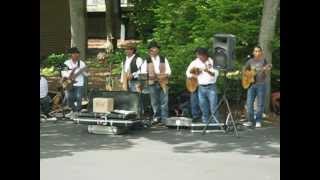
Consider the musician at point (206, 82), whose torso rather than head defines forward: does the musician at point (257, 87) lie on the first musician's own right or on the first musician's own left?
on the first musician's own left

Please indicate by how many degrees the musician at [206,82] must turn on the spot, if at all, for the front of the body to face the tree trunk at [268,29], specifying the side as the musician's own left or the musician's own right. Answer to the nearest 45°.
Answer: approximately 135° to the musician's own left

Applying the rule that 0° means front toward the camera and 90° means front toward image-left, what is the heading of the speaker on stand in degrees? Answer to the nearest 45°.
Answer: approximately 45°

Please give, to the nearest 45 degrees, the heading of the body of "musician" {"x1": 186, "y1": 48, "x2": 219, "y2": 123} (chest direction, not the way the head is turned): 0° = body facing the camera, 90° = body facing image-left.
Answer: approximately 0°

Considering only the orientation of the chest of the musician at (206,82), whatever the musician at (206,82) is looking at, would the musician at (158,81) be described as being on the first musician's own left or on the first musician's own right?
on the first musician's own right

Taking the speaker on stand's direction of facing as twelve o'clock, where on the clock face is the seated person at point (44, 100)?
The seated person is roughly at 2 o'clock from the speaker on stand.

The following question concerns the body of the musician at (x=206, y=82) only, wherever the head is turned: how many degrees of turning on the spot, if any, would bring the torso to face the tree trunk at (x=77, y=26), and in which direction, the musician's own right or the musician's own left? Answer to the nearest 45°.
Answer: approximately 135° to the musician's own right
